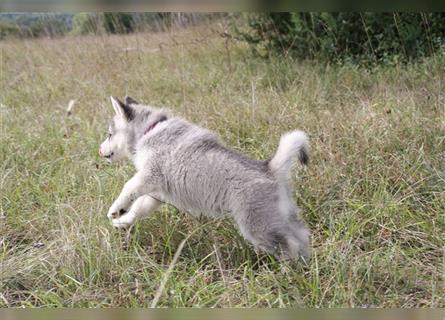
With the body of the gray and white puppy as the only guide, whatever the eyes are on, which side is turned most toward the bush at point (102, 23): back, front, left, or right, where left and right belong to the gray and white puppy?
right

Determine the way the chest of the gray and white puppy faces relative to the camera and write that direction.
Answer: to the viewer's left
